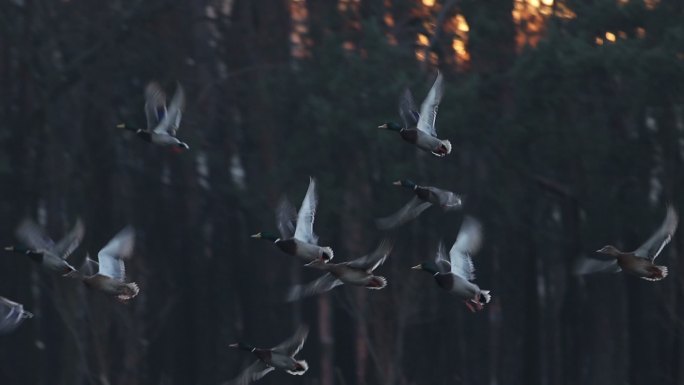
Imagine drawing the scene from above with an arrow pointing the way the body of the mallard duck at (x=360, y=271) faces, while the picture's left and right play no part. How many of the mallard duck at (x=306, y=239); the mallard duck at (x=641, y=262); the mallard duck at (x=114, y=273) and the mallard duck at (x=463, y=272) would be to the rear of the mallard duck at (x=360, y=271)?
2

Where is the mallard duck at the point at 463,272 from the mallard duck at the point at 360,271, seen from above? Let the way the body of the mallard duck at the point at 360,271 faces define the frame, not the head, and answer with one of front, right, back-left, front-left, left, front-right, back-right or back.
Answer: back

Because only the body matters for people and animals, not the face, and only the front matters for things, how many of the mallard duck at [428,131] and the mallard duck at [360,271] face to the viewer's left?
2

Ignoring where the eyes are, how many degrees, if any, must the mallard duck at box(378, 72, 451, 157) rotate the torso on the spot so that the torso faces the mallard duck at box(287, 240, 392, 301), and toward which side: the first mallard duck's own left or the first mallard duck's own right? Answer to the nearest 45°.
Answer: approximately 90° to the first mallard duck's own left

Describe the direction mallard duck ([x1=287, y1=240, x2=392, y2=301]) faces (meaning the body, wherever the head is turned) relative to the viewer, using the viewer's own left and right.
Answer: facing to the left of the viewer

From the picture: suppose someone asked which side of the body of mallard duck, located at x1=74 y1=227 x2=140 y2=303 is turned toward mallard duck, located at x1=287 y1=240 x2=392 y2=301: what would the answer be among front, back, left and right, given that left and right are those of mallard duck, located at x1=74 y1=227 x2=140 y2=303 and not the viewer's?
back

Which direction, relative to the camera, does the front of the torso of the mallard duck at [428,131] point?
to the viewer's left

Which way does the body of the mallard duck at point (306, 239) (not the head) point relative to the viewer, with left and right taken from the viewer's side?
facing to the left of the viewer

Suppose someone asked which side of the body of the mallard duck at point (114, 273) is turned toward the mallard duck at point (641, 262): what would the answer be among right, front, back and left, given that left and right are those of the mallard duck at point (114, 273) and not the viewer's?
back

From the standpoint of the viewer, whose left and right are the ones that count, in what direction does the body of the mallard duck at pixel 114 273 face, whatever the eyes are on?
facing to the left of the viewer

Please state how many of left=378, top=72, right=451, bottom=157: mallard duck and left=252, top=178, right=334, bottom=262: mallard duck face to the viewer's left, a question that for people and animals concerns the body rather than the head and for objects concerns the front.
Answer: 2

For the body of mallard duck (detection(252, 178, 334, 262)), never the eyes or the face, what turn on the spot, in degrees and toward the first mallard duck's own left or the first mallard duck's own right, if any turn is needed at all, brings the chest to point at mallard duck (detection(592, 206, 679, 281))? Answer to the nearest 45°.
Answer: approximately 180°
